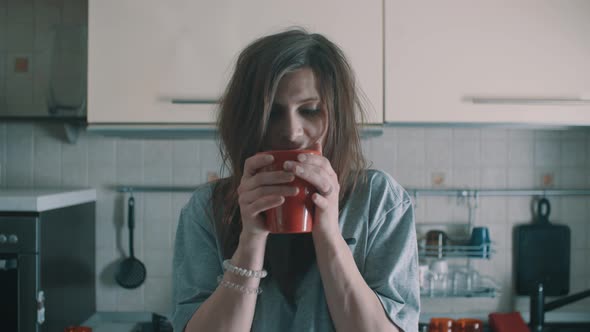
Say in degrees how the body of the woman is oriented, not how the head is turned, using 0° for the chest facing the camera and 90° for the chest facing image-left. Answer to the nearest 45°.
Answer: approximately 0°

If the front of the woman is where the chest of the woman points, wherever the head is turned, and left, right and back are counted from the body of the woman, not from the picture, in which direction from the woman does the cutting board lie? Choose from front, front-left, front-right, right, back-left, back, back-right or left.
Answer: back-left

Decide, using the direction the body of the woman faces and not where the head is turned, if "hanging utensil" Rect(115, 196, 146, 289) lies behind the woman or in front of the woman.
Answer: behind
